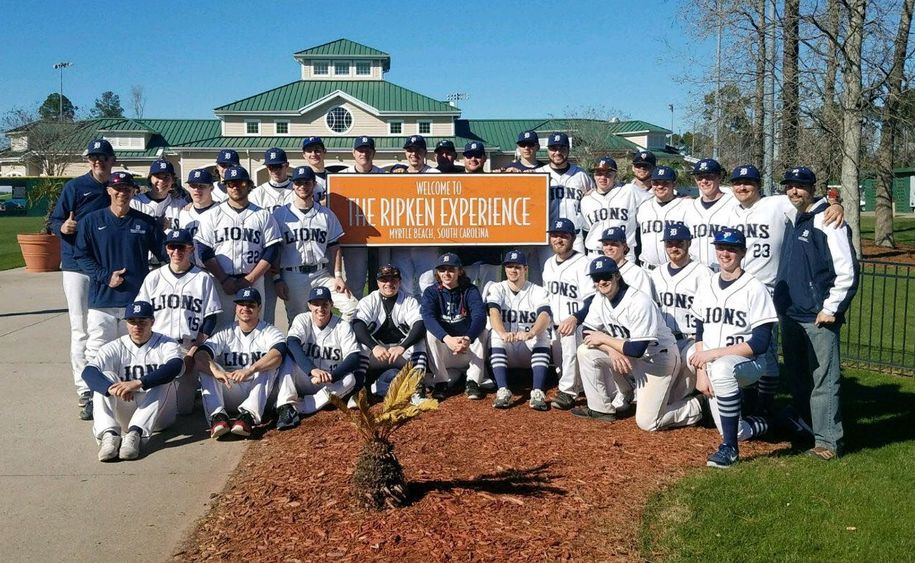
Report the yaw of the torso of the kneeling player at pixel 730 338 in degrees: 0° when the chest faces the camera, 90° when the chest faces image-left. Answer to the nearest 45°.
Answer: approximately 45°

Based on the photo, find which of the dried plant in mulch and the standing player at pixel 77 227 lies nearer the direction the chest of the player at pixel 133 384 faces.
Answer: the dried plant in mulch

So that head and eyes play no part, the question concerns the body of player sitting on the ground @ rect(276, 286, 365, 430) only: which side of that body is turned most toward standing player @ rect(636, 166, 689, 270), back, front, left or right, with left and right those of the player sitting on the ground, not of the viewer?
left

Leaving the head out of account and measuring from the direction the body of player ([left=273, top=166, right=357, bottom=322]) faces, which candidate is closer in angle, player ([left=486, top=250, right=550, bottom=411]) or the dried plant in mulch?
the dried plant in mulch

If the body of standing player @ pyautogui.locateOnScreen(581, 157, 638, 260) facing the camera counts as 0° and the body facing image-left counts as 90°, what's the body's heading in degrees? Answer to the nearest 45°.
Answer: approximately 0°

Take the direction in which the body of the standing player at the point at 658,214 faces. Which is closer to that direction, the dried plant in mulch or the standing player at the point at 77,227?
the dried plant in mulch
